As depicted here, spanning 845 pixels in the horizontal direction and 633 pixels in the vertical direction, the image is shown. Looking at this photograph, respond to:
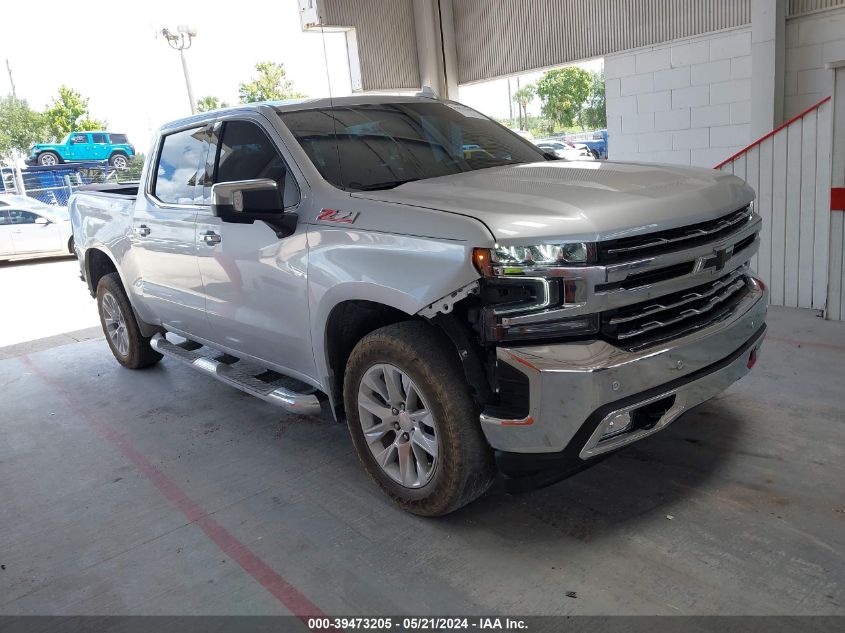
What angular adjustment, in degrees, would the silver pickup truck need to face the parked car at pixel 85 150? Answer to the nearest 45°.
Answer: approximately 180°

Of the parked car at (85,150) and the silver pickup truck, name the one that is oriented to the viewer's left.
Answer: the parked car

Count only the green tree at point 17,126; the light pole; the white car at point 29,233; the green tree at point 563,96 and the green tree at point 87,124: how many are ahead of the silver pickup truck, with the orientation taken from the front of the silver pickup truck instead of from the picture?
0

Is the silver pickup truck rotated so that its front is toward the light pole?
no

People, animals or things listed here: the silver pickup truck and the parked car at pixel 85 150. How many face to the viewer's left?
1

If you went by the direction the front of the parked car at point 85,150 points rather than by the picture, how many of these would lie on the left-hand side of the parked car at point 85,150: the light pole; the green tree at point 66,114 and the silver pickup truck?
1

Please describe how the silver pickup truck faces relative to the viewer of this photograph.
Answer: facing the viewer and to the right of the viewer

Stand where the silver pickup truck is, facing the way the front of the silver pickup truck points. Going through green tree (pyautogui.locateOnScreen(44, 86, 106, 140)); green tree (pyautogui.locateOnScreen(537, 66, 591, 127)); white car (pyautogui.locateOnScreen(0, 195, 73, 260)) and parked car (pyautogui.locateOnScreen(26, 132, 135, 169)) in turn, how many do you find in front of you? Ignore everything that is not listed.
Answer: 0

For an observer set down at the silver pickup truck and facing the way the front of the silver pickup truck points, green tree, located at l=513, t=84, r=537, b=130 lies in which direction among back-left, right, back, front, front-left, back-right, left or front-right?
back-left

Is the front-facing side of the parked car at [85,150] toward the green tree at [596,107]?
no

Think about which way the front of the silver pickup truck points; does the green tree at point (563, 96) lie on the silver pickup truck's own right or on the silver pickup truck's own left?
on the silver pickup truck's own left

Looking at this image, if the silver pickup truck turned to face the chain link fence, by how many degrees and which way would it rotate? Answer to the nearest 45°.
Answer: approximately 180°

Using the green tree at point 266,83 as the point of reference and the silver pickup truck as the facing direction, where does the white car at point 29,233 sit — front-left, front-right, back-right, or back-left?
front-right

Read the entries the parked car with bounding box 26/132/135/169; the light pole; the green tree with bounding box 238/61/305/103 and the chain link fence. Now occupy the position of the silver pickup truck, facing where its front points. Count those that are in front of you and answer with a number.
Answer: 0

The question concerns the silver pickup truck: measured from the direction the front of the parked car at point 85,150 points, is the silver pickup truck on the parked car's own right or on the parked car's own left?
on the parked car's own left

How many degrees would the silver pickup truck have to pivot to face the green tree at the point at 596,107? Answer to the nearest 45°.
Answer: approximately 135° to its left

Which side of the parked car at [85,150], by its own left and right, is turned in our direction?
left

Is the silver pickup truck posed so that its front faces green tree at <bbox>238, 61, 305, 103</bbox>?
no

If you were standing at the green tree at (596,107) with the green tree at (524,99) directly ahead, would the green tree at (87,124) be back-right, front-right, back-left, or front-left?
front-left
